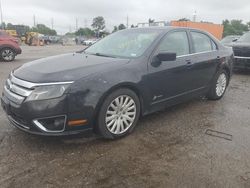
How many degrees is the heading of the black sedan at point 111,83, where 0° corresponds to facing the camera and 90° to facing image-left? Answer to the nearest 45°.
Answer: approximately 45°

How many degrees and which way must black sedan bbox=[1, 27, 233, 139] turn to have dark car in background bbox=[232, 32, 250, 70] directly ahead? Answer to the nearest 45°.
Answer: approximately 180°

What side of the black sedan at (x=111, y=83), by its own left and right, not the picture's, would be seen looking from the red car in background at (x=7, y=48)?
right
